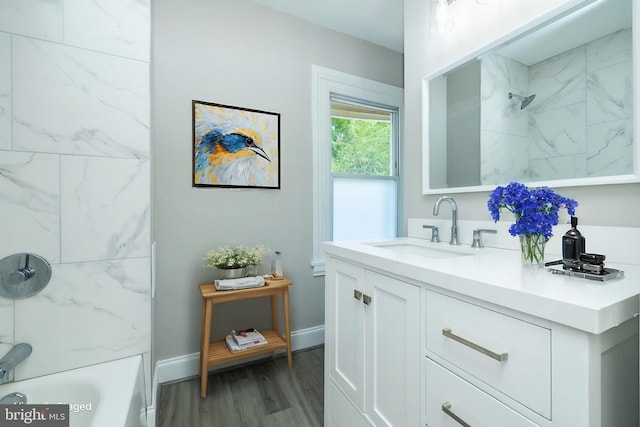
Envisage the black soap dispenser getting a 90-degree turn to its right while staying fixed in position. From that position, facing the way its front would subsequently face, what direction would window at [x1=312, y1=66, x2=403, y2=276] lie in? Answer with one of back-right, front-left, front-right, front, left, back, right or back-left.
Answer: front

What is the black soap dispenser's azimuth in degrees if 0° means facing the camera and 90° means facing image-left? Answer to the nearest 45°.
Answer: approximately 45°

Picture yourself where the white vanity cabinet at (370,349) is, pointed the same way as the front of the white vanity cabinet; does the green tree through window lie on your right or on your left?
on your right

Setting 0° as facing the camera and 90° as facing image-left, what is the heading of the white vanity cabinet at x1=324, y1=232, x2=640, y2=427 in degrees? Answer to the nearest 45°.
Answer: approximately 45°

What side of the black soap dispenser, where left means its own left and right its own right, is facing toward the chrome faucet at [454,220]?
right

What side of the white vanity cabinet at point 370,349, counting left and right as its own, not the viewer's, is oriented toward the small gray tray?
left

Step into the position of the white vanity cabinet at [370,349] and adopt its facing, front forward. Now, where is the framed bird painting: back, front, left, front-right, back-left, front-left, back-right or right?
right

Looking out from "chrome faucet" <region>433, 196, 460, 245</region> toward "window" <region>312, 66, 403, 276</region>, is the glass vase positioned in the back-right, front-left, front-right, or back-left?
back-left

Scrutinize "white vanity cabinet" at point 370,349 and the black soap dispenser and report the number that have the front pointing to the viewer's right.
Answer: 0

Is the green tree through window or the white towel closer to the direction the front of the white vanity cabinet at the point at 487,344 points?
the white towel

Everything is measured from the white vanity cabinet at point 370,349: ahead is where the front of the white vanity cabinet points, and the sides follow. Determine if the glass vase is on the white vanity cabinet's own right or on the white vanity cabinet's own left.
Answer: on the white vanity cabinet's own left
